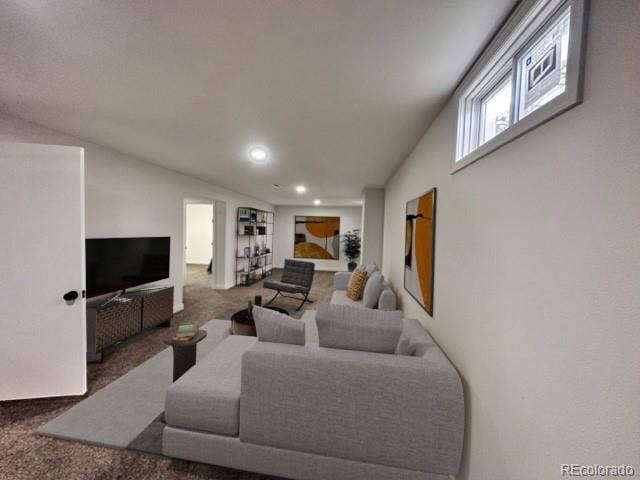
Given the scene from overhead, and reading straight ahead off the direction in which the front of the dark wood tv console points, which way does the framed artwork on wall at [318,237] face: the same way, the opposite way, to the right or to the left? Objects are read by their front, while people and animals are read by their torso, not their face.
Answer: to the right

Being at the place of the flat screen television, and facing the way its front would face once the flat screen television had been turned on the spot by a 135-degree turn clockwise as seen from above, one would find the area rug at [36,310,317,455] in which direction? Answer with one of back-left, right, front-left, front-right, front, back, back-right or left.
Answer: left

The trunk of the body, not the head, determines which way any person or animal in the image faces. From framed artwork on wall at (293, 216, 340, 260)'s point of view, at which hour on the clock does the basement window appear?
The basement window is roughly at 12 o'clock from the framed artwork on wall.

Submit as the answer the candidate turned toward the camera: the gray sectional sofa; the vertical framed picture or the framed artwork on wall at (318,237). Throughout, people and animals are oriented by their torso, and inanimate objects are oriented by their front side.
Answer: the framed artwork on wall

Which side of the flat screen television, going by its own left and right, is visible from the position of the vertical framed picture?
front

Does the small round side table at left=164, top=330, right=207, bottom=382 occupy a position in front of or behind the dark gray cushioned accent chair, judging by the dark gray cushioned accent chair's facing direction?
in front

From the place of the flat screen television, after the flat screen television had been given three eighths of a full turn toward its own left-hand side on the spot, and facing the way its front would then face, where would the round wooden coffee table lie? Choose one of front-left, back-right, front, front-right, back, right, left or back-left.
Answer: back-right

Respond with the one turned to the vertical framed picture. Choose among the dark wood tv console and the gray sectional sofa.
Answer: the dark wood tv console

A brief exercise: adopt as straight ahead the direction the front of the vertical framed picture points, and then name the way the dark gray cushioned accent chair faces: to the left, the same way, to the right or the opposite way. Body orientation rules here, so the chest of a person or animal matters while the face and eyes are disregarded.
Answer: to the left

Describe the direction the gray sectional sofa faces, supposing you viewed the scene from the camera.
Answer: facing to the left of the viewer

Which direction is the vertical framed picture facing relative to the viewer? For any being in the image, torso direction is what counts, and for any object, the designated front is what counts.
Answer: to the viewer's left

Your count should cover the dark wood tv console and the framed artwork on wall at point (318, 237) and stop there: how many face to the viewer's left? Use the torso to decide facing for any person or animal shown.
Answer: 0
